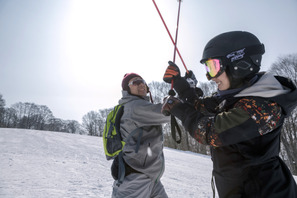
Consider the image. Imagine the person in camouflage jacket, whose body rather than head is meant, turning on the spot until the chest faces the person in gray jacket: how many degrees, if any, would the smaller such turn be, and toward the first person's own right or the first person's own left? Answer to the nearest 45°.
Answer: approximately 45° to the first person's own right

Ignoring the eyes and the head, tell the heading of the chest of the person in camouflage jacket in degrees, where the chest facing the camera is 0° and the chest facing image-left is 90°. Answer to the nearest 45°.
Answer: approximately 90°

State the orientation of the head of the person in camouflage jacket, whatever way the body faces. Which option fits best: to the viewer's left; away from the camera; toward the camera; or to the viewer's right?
to the viewer's left
